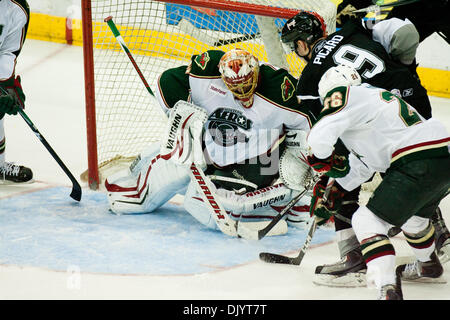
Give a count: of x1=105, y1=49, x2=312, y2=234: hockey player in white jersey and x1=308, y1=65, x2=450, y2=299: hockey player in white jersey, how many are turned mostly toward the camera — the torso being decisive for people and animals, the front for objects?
1

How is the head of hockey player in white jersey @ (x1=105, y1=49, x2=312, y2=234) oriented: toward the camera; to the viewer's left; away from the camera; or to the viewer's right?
toward the camera

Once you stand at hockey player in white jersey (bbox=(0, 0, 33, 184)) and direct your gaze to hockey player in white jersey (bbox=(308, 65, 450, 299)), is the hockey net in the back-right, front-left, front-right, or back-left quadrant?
front-left

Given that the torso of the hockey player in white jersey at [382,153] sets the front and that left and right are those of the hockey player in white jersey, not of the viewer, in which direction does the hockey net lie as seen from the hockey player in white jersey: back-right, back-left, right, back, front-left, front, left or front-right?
front-right

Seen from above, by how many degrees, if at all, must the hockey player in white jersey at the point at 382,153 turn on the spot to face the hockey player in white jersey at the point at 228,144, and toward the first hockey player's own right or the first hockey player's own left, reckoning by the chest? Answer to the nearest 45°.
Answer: approximately 45° to the first hockey player's own right

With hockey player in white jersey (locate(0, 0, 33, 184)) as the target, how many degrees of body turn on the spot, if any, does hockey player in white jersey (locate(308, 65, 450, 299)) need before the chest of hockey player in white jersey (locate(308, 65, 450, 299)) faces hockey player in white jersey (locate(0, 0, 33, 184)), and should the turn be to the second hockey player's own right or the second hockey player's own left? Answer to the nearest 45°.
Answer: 0° — they already face them

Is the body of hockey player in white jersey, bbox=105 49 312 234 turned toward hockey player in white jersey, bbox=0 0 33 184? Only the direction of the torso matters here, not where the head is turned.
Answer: no

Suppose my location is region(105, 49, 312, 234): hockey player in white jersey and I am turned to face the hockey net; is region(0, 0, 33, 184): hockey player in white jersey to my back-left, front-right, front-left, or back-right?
front-left

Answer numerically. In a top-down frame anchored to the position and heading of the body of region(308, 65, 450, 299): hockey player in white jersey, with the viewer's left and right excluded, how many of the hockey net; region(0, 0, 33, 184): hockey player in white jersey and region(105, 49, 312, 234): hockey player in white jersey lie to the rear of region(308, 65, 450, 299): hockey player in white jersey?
0

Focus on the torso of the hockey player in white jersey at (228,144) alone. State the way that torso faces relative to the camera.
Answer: toward the camera

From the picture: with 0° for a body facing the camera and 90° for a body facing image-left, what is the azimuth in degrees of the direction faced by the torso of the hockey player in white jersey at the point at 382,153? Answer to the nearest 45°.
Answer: approximately 90°

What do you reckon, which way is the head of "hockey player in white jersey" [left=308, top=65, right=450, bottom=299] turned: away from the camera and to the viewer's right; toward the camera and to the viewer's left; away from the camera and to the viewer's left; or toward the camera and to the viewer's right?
away from the camera and to the viewer's left

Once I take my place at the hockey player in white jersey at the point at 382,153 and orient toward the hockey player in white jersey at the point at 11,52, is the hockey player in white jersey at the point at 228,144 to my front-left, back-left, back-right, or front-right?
front-right

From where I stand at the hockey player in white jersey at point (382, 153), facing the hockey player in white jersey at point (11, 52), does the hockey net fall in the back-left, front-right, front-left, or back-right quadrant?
front-right

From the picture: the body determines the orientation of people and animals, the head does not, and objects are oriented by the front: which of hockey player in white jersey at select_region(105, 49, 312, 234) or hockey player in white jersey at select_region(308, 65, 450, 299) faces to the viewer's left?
hockey player in white jersey at select_region(308, 65, 450, 299)
